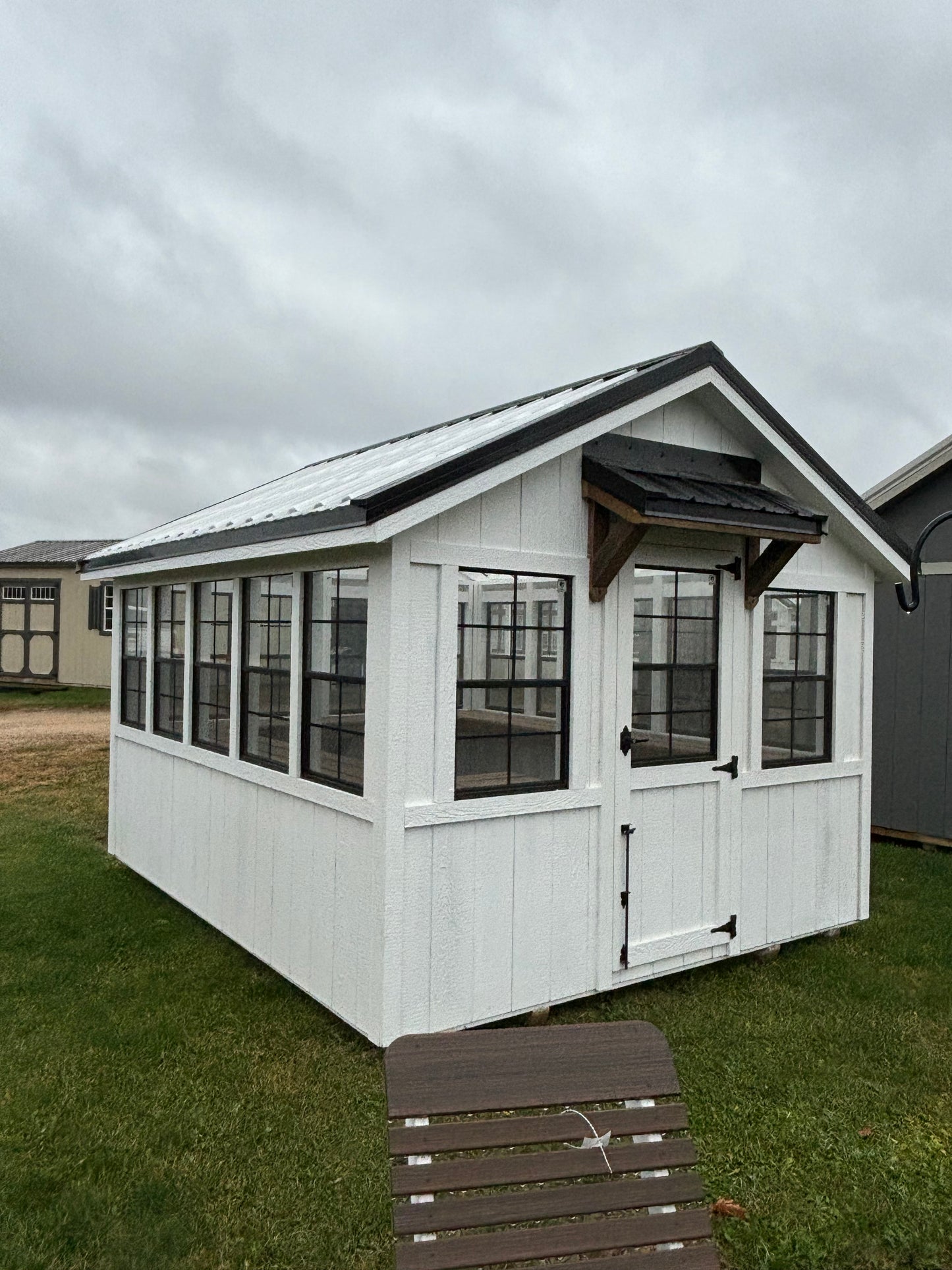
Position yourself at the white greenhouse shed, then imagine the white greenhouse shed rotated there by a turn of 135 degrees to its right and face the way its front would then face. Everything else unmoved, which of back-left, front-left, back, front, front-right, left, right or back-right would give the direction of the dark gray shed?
back-right

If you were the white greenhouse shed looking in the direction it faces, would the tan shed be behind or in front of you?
behind

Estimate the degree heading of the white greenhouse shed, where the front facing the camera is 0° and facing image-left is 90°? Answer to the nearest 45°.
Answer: approximately 315°

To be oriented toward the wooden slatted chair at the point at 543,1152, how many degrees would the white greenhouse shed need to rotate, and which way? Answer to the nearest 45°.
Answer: approximately 45° to its right
